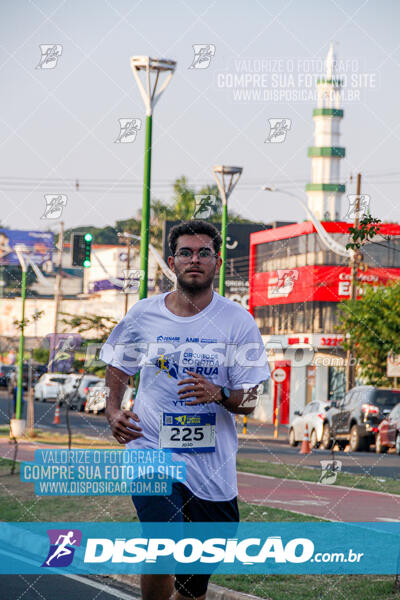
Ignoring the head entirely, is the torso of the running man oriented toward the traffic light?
no

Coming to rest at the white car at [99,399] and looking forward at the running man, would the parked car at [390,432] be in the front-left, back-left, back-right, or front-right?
front-left

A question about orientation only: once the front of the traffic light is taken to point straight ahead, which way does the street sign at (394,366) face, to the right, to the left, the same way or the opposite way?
the same way

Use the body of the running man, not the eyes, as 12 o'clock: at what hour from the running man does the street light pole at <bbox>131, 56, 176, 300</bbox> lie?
The street light pole is roughly at 6 o'clock from the running man.

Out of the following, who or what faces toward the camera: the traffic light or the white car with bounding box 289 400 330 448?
the traffic light

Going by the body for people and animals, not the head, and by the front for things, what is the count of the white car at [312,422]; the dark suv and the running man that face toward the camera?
1

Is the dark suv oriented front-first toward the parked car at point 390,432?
no

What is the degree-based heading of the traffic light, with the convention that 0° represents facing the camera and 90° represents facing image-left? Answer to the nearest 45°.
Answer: approximately 0°

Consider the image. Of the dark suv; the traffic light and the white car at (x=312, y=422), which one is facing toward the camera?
the traffic light

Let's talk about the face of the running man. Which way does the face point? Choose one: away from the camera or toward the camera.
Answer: toward the camera

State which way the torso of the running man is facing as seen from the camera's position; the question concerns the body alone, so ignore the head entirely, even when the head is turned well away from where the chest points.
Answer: toward the camera

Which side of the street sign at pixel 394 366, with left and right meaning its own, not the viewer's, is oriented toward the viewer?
front
